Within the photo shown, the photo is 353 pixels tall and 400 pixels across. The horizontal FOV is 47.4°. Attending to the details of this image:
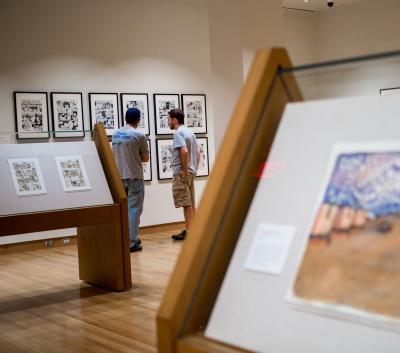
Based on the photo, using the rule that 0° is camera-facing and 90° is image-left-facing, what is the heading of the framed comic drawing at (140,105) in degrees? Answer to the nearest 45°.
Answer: approximately 0°

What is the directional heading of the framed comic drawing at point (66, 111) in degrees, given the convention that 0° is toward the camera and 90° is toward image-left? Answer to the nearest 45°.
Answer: approximately 0°

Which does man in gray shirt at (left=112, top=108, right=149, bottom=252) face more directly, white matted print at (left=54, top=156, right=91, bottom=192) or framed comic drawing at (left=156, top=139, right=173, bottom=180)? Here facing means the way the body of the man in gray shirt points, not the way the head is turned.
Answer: the framed comic drawing

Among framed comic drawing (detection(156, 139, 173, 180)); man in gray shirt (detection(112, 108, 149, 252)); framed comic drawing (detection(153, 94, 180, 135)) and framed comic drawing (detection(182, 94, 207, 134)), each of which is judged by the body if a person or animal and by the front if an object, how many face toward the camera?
3

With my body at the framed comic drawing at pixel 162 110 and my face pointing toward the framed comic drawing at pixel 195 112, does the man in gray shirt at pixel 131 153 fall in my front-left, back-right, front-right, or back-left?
back-right

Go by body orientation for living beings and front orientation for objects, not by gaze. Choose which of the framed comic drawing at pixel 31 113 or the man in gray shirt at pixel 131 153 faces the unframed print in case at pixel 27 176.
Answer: the framed comic drawing

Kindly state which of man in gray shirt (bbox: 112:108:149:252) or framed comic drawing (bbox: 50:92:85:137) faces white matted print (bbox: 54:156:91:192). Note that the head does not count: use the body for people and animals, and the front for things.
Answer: the framed comic drawing
